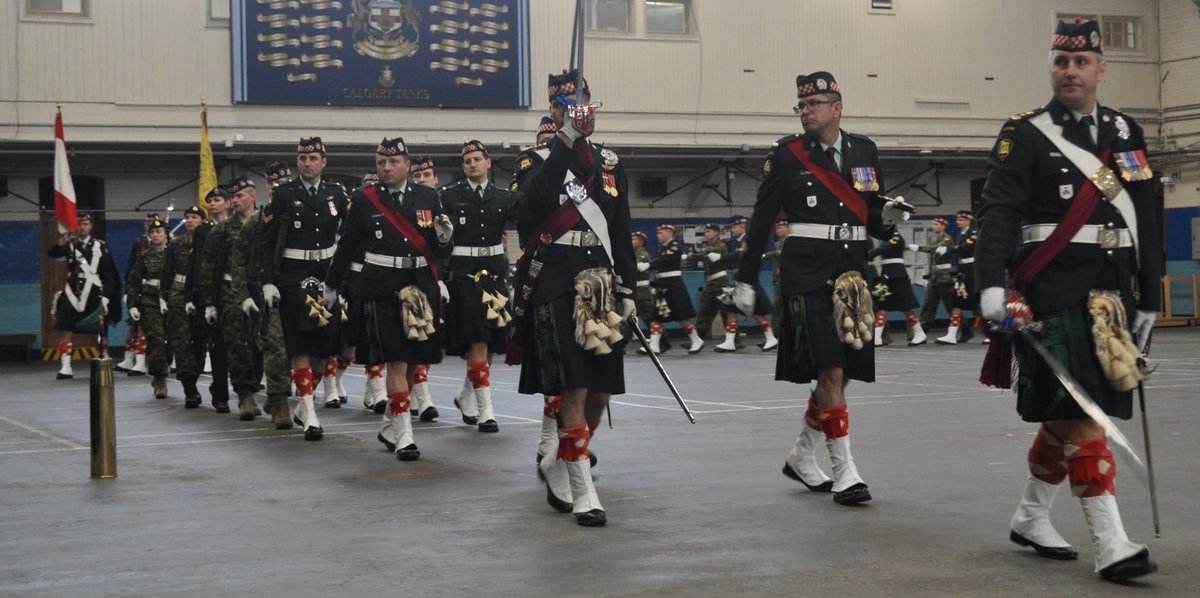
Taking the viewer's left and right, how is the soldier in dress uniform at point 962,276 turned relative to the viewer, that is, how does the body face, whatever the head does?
facing to the left of the viewer

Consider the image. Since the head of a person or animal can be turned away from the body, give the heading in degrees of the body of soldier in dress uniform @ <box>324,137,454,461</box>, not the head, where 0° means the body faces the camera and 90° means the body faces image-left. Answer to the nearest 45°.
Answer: approximately 315°

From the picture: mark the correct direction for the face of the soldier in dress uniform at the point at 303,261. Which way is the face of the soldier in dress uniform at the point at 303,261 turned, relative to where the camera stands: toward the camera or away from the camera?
toward the camera

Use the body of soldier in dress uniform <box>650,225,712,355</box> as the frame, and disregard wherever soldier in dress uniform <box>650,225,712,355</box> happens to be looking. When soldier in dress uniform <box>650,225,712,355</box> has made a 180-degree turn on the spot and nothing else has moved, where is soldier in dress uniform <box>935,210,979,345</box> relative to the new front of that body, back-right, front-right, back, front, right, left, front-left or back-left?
front

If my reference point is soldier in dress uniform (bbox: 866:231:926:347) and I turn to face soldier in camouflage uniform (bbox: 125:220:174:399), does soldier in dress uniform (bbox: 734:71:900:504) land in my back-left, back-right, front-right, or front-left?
front-left

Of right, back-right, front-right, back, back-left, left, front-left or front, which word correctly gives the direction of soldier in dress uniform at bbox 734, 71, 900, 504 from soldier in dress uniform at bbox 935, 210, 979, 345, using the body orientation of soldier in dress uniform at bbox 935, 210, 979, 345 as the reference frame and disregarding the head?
left

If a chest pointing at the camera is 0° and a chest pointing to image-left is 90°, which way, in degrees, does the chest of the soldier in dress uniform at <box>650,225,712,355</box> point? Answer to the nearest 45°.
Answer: approximately 90°

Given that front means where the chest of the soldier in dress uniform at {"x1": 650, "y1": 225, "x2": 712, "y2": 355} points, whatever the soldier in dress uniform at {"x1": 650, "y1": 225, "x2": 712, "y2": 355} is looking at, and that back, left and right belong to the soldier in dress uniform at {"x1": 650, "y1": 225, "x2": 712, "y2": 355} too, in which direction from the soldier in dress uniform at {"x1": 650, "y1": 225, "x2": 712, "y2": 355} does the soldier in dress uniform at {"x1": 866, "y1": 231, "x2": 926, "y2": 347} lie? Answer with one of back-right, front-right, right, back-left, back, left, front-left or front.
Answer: back

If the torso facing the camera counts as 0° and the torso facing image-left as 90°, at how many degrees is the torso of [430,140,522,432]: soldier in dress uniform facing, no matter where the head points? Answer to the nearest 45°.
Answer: approximately 0°

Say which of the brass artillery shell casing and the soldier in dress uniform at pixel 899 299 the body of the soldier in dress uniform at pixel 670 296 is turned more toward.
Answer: the brass artillery shell casing

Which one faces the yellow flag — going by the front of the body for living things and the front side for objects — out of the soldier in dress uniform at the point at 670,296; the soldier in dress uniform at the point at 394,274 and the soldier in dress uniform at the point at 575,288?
the soldier in dress uniform at the point at 670,296

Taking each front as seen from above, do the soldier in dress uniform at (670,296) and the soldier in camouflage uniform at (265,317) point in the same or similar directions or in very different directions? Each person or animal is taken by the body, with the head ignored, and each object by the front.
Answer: very different directions
